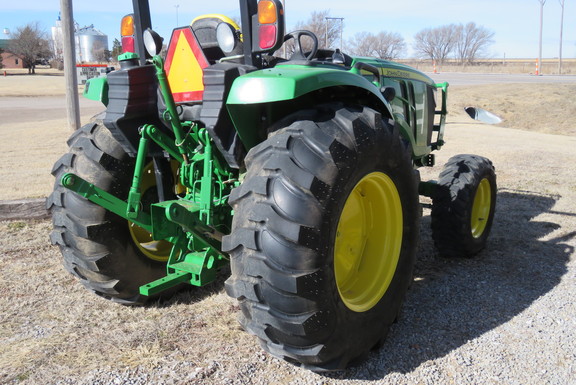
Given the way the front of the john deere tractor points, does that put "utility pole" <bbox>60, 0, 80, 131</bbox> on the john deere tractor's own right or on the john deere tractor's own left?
on the john deere tractor's own left

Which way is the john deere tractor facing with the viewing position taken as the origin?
facing away from the viewer and to the right of the viewer
